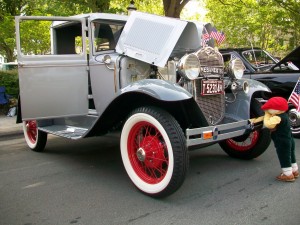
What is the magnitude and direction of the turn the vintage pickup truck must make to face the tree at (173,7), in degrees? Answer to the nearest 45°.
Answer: approximately 135° to its left

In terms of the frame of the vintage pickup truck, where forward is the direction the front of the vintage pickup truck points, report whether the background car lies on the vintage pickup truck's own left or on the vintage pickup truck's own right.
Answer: on the vintage pickup truck's own left

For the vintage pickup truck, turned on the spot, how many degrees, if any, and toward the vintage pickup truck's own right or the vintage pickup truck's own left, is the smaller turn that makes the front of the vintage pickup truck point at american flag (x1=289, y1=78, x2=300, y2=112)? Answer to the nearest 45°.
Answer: approximately 90° to the vintage pickup truck's own left

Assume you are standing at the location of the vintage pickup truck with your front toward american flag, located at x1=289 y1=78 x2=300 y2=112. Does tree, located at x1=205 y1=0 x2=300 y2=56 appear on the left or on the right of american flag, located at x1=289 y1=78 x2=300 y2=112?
left

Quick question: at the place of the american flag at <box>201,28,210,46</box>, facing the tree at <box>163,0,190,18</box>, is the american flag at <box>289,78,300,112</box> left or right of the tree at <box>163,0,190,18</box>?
right

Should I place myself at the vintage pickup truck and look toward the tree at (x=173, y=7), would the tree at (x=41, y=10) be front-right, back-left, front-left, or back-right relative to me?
front-left

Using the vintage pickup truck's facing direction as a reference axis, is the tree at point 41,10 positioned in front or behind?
behind

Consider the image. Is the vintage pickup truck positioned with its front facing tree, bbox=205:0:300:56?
no

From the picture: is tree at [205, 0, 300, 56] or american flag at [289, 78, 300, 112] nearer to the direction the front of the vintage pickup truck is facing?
the american flag

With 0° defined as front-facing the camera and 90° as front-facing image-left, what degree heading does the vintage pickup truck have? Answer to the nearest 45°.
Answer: approximately 315°

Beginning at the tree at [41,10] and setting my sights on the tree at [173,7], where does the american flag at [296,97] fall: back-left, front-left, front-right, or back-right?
front-right
